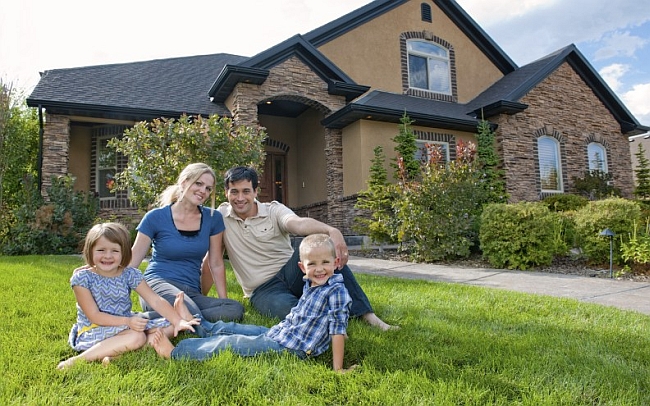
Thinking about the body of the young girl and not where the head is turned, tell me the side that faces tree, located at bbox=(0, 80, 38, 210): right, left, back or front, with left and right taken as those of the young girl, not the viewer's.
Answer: back

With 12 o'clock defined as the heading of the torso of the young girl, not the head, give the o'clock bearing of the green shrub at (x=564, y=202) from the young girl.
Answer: The green shrub is roughly at 8 o'clock from the young girl.

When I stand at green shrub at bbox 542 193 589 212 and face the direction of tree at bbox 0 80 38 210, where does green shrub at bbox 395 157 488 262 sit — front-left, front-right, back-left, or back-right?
front-left

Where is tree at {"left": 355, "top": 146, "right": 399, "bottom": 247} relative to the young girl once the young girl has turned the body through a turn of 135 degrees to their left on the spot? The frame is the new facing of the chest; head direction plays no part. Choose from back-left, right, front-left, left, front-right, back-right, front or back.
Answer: front

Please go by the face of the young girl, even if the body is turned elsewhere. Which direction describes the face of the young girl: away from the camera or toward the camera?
toward the camera

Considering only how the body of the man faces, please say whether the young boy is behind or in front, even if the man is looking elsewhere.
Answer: in front

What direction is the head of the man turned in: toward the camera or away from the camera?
toward the camera

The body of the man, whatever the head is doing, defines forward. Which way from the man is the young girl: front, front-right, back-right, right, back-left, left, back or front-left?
front-right

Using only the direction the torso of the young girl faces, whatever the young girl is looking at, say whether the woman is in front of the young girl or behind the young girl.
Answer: behind

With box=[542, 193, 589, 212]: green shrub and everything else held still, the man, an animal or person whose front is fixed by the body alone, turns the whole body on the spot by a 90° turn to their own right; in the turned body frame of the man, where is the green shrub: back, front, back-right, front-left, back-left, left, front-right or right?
back-right

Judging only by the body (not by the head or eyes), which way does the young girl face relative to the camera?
toward the camera

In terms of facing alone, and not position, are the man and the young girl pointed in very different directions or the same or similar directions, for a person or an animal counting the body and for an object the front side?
same or similar directions

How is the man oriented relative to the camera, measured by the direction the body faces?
toward the camera

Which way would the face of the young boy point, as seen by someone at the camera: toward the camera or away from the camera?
toward the camera

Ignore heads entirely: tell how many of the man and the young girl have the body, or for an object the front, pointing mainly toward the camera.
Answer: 2

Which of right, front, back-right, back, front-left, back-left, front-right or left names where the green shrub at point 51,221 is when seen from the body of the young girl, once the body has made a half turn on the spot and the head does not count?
front
